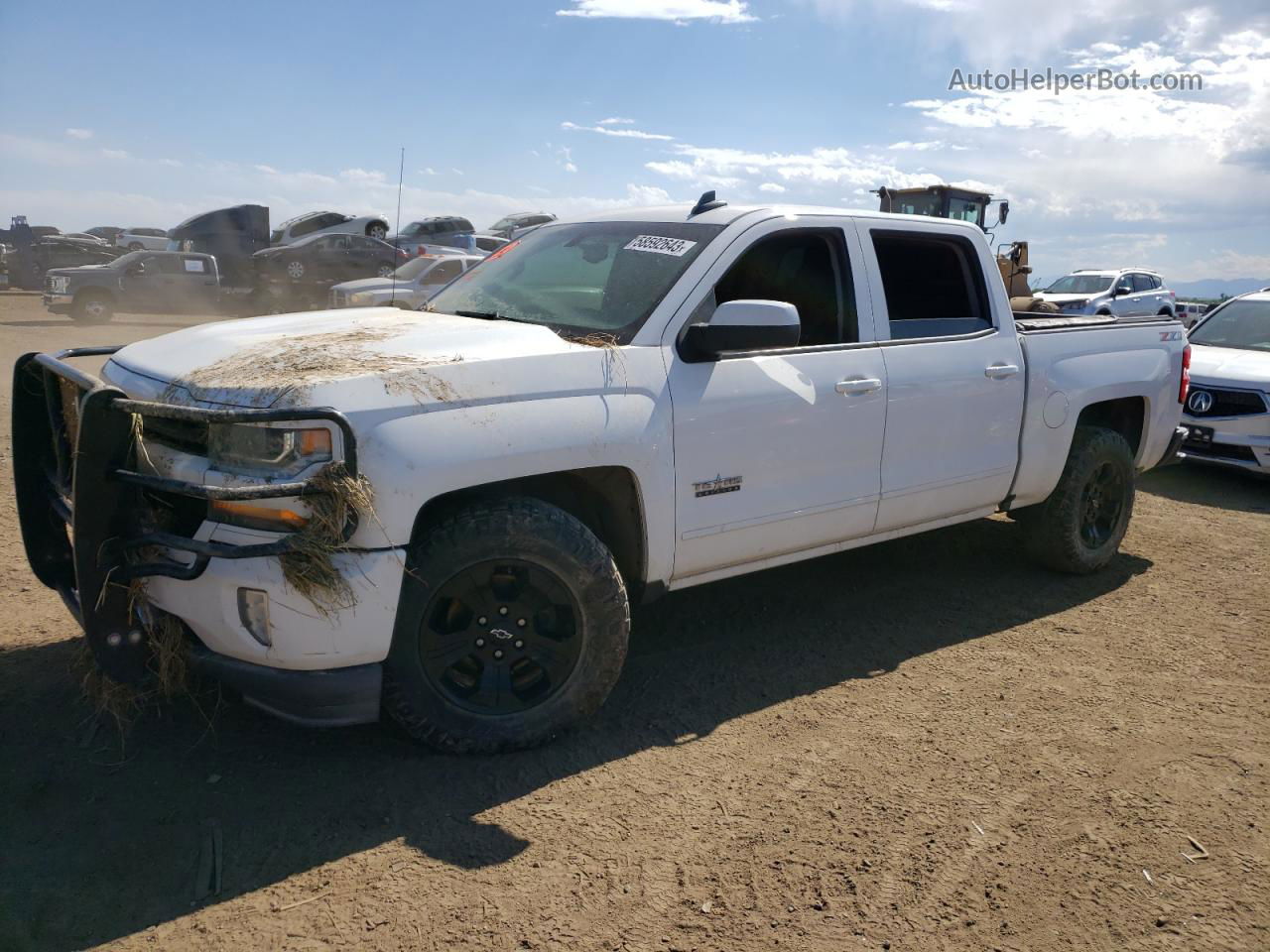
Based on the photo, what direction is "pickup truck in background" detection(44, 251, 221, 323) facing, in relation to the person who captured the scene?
facing to the left of the viewer

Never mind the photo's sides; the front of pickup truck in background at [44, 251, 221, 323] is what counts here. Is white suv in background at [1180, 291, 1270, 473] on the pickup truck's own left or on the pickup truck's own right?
on the pickup truck's own left

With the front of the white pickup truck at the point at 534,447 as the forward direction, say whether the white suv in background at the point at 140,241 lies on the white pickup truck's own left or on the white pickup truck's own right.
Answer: on the white pickup truck's own right

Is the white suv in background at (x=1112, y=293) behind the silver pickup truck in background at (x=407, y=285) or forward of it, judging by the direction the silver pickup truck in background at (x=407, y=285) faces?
behind

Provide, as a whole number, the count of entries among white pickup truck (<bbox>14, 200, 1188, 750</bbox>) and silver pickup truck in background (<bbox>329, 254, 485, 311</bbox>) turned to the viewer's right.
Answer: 0

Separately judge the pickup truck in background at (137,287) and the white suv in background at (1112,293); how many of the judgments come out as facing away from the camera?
0

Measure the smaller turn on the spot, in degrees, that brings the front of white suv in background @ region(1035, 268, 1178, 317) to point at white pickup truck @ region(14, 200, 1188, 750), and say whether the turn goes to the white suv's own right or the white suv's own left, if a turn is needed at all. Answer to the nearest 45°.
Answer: approximately 45° to the white suv's own left

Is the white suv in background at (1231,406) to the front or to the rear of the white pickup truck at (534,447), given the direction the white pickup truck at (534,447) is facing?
to the rear

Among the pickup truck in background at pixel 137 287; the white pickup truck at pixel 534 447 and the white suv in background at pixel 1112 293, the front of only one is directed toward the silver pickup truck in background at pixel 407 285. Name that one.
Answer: the white suv in background

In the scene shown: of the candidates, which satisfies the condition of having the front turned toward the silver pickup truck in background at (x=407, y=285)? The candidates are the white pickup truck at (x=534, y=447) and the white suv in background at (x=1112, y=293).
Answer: the white suv in background

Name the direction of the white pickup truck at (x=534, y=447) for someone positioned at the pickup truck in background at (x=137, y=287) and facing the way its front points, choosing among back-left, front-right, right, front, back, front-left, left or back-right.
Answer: left
